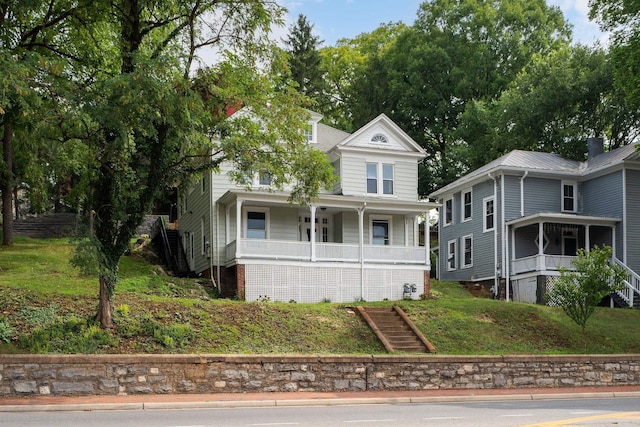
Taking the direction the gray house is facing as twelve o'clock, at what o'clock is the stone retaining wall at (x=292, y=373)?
The stone retaining wall is roughly at 2 o'clock from the gray house.

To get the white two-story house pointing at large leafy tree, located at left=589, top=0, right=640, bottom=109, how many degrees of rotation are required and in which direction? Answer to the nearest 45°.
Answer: approximately 90° to its left

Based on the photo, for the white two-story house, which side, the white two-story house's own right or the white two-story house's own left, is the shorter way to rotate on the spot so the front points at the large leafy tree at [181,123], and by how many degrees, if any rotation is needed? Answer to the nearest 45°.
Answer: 0° — it already faces it

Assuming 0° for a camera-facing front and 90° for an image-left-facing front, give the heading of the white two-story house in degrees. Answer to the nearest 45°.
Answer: approximately 0°

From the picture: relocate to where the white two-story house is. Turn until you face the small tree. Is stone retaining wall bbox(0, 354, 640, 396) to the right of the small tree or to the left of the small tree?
right

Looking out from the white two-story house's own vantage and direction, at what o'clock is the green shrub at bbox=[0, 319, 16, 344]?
The green shrub is roughly at 1 o'clock from the white two-story house.

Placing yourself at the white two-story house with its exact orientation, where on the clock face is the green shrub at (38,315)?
The green shrub is roughly at 1 o'clock from the white two-story house.

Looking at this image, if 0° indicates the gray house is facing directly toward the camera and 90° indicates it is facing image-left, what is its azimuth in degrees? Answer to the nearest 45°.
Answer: approximately 315°

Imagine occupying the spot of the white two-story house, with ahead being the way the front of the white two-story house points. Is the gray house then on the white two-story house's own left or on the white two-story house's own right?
on the white two-story house's own left
